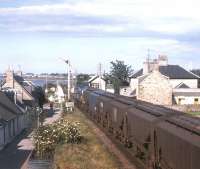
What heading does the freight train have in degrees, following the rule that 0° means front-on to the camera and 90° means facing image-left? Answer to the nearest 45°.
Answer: approximately 135°
